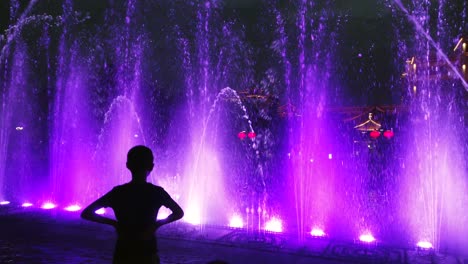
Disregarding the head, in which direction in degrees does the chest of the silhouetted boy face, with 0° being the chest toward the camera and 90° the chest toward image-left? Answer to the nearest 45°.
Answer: approximately 180°

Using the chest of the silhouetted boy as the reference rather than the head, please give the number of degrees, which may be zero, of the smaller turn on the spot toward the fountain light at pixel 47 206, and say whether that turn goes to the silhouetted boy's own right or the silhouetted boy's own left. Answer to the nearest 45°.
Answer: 0° — they already face it

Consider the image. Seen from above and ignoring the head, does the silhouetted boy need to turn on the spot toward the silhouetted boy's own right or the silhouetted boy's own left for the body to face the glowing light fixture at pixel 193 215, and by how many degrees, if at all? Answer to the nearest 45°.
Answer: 0° — they already face it

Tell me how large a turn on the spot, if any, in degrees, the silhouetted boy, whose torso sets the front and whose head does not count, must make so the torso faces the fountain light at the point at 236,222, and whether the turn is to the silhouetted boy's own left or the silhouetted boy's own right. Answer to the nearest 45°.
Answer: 0° — they already face it
